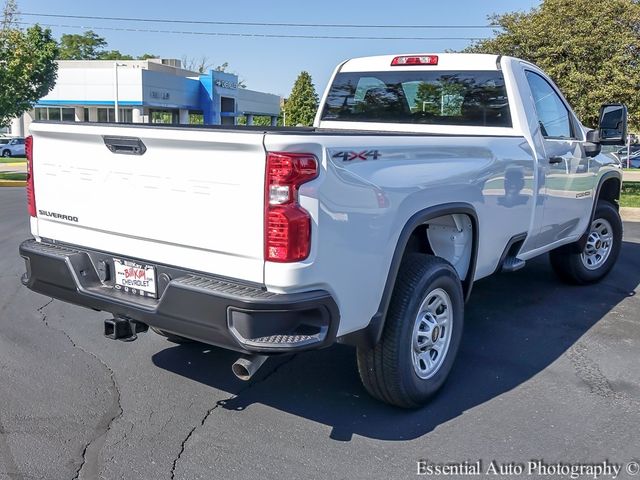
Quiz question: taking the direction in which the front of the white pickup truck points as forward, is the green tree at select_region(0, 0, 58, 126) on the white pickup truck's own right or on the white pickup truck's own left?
on the white pickup truck's own left

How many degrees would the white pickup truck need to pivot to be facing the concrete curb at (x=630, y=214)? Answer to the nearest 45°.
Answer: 0° — it already faces it

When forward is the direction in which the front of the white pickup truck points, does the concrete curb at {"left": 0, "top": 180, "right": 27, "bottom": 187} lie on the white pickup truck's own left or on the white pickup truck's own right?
on the white pickup truck's own left

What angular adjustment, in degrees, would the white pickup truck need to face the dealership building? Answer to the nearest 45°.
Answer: approximately 45° to its left

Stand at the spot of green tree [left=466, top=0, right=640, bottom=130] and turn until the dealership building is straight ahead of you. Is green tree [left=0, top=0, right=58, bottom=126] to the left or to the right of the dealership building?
left

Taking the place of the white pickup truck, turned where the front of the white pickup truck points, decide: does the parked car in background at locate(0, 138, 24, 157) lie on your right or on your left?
on your left

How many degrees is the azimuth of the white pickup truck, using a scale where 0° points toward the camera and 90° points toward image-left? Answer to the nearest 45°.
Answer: approximately 225°

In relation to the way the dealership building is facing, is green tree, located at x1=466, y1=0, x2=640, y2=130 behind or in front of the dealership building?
in front

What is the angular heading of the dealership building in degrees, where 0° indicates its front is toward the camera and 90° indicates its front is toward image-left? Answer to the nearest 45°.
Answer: approximately 315°

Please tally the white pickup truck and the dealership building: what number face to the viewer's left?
0
